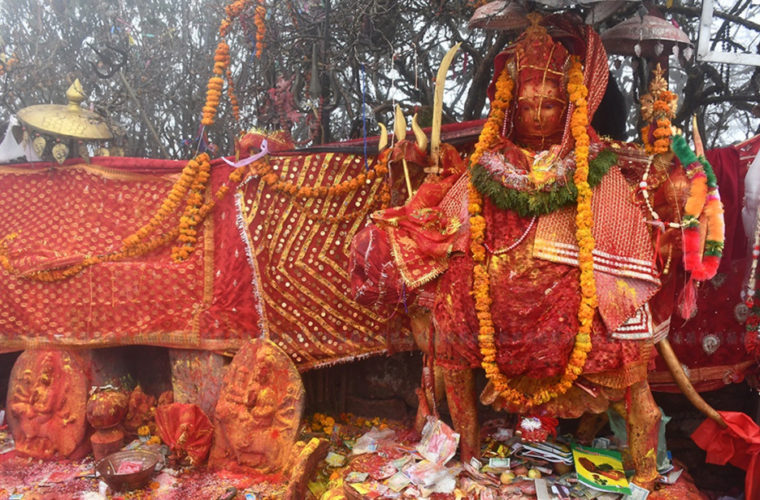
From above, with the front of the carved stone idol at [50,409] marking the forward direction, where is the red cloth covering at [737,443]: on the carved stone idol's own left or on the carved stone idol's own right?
on the carved stone idol's own left

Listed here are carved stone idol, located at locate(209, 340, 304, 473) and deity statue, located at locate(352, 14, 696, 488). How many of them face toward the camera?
2

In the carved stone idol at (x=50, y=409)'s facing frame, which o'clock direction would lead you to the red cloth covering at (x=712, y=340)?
The red cloth covering is roughly at 10 o'clock from the carved stone idol.

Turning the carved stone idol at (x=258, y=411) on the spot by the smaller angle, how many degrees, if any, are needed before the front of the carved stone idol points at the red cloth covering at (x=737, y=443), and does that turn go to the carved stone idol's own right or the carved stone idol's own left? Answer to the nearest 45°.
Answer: approximately 45° to the carved stone idol's own left

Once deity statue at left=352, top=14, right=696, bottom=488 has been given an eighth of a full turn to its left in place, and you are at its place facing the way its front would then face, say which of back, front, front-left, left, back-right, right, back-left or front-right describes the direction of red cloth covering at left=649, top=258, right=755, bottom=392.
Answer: left

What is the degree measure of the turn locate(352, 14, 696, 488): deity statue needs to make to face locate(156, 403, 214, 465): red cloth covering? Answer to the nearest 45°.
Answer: approximately 90° to its right
